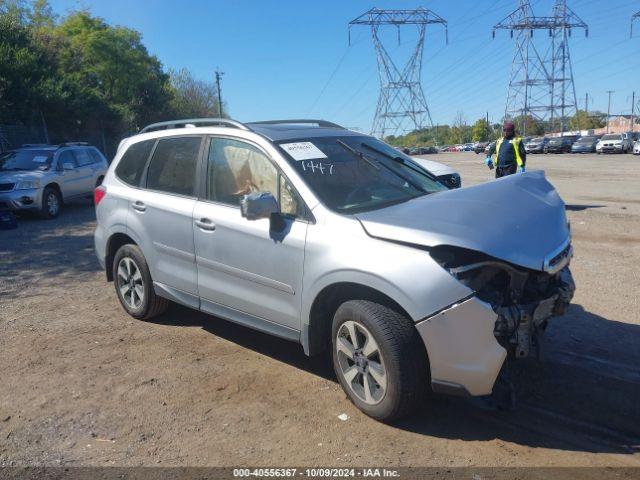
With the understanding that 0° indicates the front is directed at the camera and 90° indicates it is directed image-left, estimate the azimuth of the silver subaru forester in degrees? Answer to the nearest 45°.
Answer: approximately 315°

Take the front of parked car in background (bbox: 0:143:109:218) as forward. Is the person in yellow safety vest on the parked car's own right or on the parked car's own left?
on the parked car's own left

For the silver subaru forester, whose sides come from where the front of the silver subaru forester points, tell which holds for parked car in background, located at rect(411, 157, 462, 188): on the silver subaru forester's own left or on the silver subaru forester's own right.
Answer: on the silver subaru forester's own left

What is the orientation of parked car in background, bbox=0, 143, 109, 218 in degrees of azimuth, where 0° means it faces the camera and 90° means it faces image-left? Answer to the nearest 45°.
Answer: approximately 45°

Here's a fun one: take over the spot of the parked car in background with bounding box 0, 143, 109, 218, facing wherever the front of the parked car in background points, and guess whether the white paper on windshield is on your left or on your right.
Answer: on your left

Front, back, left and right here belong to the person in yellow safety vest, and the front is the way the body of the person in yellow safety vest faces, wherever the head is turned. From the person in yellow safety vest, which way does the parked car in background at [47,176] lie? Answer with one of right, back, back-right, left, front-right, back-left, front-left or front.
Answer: right
